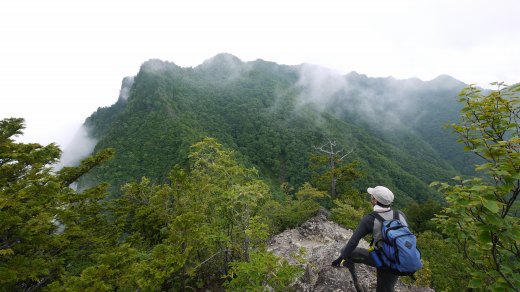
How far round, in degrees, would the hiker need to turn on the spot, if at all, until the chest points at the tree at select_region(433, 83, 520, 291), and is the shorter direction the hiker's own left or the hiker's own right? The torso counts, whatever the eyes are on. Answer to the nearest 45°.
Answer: approximately 135° to the hiker's own right

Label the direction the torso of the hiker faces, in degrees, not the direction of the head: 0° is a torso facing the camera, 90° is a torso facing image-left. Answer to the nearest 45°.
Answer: approximately 135°

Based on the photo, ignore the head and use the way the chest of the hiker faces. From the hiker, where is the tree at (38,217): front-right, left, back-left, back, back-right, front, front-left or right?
front-left
